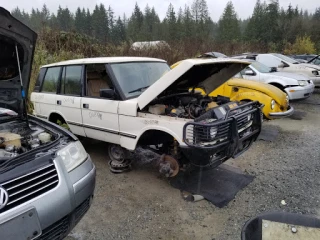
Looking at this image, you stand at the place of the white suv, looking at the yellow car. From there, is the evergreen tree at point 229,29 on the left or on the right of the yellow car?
left

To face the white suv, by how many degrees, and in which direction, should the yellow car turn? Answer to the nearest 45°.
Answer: approximately 90° to its right

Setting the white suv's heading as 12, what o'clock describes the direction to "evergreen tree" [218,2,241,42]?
The evergreen tree is roughly at 8 o'clock from the white suv.

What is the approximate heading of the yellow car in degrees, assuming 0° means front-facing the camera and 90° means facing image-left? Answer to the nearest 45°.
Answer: approximately 315°

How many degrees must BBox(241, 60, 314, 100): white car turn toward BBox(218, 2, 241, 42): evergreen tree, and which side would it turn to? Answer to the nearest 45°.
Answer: approximately 135° to its left

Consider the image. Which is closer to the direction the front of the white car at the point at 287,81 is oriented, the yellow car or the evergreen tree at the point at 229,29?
the yellow car

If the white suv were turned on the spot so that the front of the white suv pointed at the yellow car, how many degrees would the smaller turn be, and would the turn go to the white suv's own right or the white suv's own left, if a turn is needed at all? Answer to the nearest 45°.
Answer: approximately 90° to the white suv's own left

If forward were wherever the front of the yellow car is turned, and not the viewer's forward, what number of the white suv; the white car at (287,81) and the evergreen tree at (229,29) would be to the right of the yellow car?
1

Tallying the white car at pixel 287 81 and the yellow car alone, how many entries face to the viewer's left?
0

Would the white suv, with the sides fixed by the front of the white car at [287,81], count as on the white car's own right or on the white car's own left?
on the white car's own right
